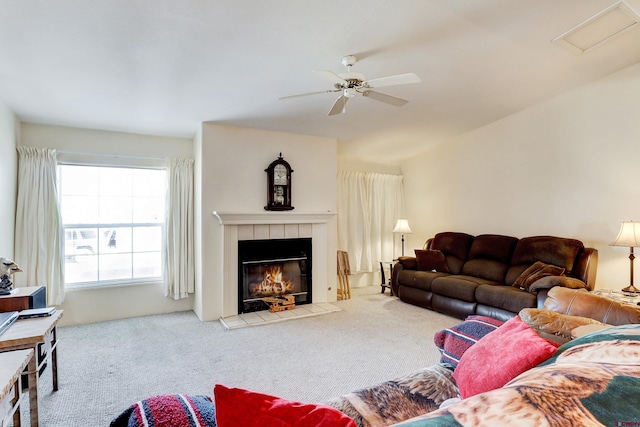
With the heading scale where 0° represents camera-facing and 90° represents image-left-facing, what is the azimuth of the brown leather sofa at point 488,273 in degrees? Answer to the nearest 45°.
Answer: approximately 45°

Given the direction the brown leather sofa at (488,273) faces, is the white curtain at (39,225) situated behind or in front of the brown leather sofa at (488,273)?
in front

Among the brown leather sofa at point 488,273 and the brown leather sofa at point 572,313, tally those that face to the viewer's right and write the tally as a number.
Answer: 0

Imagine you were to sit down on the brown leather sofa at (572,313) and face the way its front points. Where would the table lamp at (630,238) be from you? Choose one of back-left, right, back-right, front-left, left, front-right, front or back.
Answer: back-right

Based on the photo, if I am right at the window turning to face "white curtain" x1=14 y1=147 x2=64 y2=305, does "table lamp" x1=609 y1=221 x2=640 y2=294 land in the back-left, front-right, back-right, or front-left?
back-left

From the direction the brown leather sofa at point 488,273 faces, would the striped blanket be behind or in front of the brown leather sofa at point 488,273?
in front
